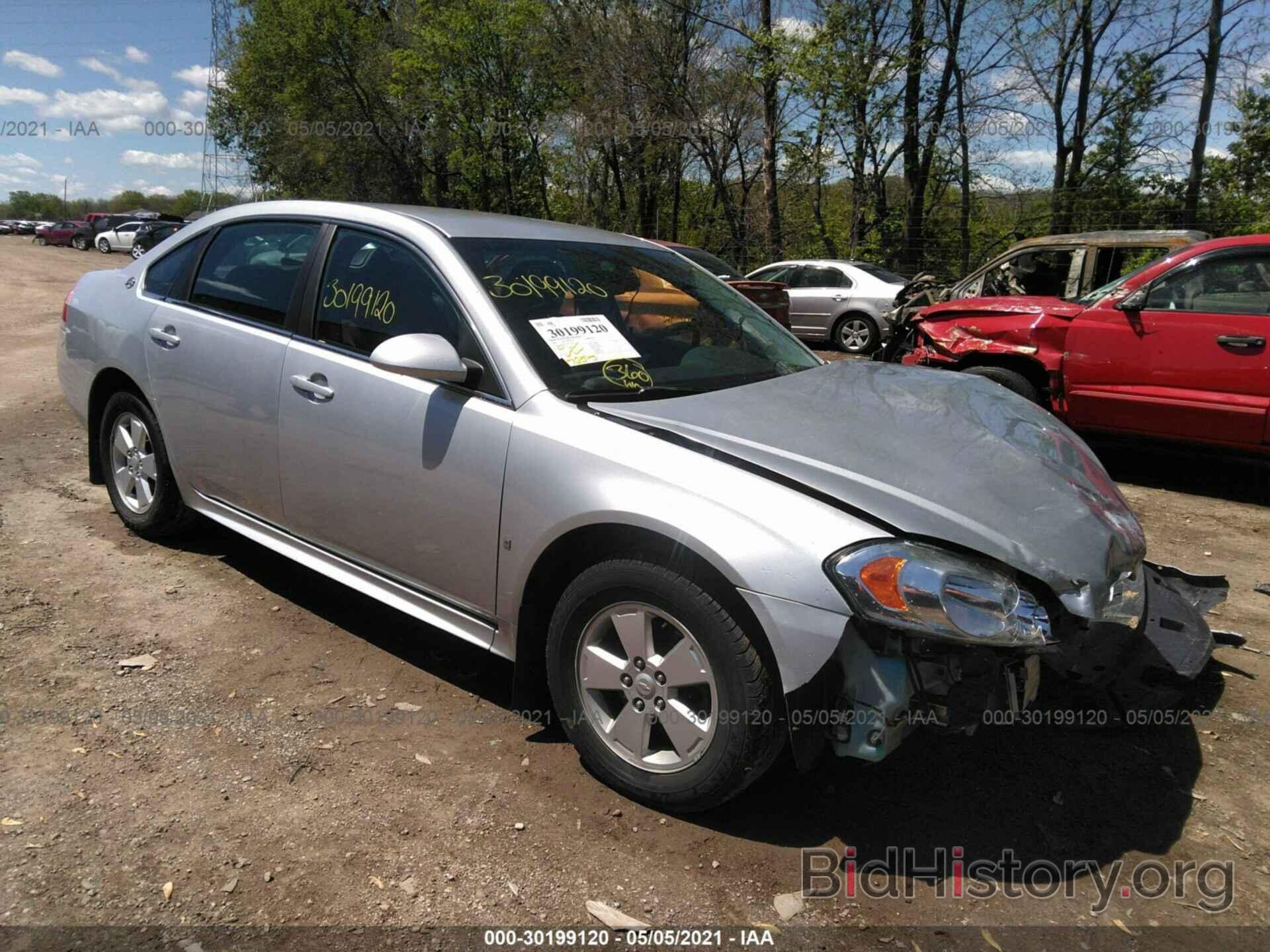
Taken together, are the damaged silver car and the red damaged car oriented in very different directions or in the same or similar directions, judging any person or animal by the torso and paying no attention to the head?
very different directions

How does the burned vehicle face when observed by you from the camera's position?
facing to the left of the viewer

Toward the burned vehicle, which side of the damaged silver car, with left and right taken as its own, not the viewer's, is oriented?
left

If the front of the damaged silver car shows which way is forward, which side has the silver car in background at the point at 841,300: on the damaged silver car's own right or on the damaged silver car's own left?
on the damaged silver car's own left

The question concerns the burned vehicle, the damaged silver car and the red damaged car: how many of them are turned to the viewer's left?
2

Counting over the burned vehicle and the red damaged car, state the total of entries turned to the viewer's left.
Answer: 2

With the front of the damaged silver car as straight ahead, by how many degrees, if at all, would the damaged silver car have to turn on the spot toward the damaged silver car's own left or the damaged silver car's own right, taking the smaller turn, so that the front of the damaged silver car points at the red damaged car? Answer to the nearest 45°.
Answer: approximately 90° to the damaged silver car's own left

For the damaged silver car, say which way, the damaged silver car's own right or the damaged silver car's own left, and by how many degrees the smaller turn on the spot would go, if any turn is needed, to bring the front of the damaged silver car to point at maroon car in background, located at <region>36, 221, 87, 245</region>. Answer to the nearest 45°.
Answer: approximately 180°

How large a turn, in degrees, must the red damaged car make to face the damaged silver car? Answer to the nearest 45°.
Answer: approximately 90° to its left

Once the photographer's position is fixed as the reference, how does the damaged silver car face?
facing the viewer and to the right of the viewer

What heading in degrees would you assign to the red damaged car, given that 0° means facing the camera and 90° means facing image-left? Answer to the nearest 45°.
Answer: approximately 90°

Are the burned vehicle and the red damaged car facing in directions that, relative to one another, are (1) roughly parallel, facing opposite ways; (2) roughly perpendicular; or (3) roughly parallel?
roughly parallel

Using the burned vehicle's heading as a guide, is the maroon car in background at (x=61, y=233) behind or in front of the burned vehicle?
in front

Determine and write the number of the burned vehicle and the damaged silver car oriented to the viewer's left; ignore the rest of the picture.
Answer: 1
